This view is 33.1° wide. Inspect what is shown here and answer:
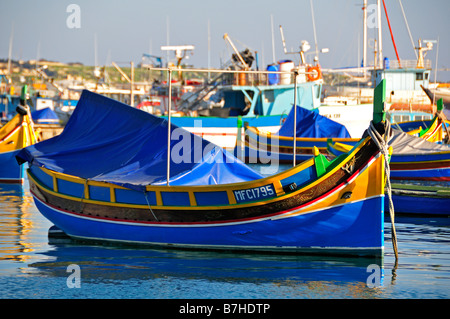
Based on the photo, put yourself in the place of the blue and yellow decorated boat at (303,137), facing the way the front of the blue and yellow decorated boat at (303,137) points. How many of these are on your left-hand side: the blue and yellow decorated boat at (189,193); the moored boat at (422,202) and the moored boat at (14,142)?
0

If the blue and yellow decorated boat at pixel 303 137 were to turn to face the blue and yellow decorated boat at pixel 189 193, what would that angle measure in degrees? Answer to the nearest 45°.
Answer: approximately 90° to its right

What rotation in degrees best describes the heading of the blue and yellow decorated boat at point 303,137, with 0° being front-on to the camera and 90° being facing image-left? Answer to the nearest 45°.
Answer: approximately 270°

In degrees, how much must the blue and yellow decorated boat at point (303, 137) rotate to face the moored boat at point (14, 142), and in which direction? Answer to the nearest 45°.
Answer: approximately 135° to its right
